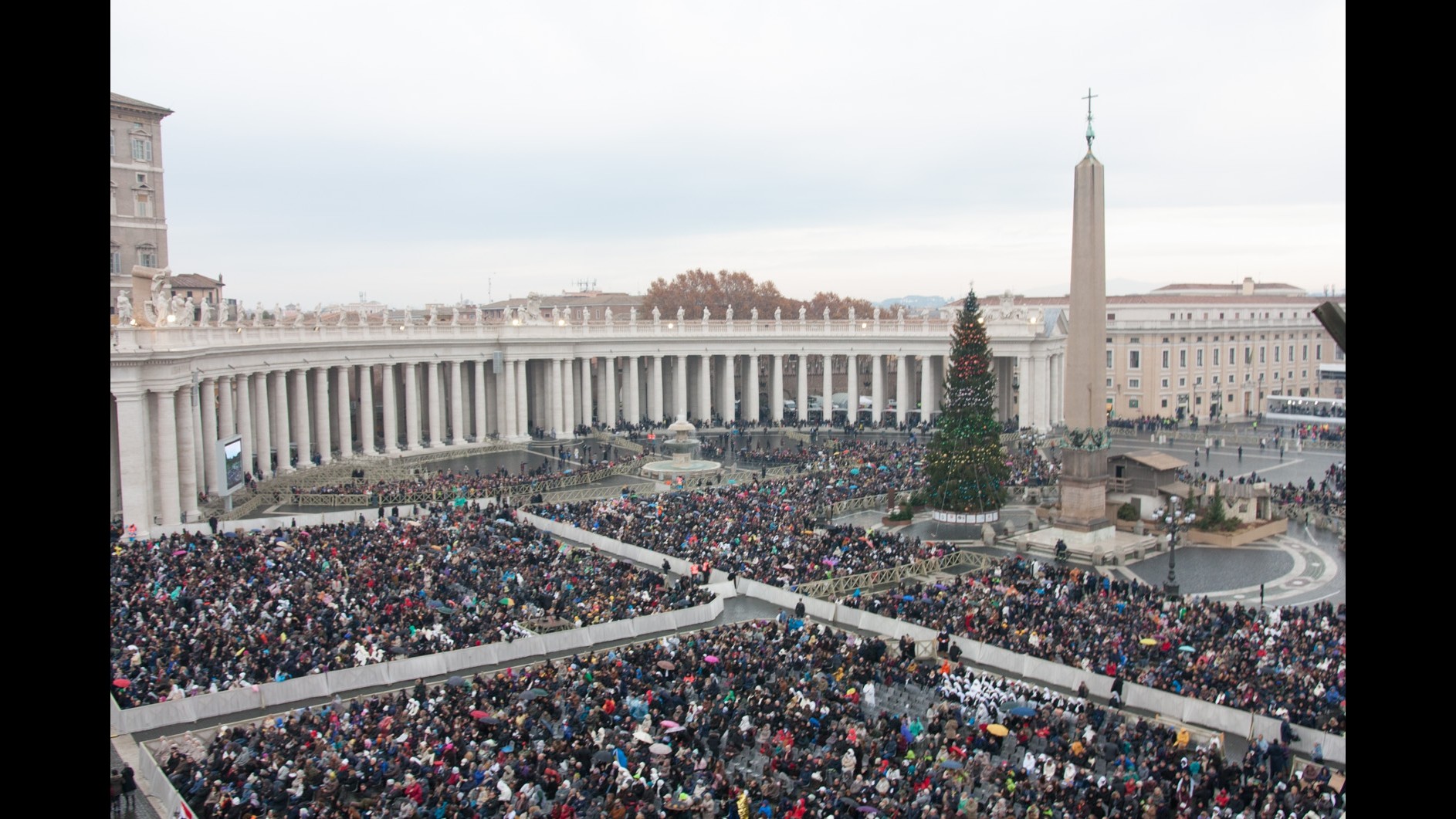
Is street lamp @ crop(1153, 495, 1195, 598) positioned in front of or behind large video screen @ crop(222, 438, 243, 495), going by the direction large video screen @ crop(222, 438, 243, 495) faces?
in front

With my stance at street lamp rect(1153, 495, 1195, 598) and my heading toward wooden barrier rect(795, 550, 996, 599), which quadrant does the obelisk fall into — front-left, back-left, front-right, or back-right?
front-right

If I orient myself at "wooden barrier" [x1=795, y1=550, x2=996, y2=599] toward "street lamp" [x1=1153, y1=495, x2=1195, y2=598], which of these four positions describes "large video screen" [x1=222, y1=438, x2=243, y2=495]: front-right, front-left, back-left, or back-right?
back-left

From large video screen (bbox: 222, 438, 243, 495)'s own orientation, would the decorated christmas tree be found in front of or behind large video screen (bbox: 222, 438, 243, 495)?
in front

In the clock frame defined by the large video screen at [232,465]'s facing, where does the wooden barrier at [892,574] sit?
The wooden barrier is roughly at 12 o'clock from the large video screen.

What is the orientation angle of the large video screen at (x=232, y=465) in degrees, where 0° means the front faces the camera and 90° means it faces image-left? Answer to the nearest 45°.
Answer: approximately 315°

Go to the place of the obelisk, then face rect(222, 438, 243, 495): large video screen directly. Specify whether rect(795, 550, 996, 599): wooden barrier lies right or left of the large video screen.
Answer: left

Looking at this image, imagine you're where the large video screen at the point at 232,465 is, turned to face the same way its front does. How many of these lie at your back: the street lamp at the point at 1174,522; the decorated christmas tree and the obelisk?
0

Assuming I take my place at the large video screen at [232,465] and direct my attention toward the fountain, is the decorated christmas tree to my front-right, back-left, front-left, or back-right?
front-right

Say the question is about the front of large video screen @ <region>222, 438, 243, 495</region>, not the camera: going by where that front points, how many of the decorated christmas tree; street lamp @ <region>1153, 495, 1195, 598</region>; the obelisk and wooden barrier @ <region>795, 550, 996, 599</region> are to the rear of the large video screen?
0

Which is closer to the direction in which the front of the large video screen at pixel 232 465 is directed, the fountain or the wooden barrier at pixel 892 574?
the wooden barrier

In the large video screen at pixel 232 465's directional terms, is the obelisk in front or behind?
in front

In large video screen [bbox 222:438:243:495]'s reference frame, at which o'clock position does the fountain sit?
The fountain is roughly at 10 o'clock from the large video screen.
